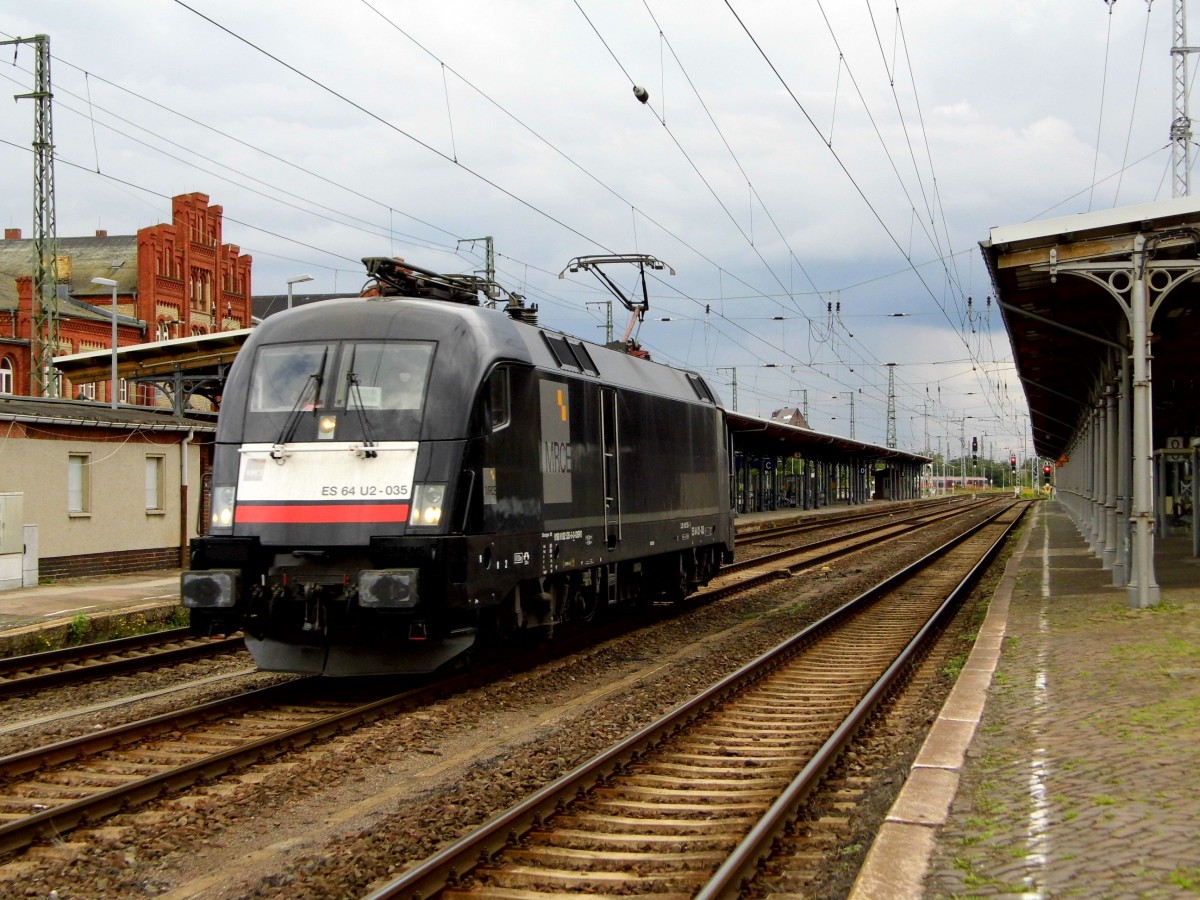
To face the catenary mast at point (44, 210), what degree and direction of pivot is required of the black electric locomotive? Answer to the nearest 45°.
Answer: approximately 90° to its right

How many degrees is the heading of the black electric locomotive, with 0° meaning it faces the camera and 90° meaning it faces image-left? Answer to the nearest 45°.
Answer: approximately 45°

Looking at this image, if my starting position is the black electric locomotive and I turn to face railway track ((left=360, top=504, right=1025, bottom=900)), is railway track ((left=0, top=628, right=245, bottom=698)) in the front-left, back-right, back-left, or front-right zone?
back-right

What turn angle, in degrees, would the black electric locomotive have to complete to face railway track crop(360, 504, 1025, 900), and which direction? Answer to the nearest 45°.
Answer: approximately 90° to its left

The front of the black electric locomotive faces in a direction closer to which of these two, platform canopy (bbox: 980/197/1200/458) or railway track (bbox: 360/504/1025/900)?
the railway track

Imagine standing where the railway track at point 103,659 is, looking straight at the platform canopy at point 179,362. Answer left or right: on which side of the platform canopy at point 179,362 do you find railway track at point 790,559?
right

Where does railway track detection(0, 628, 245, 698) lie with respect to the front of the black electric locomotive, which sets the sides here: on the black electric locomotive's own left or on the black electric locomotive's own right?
on the black electric locomotive's own right

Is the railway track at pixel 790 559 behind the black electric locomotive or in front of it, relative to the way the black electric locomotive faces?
behind

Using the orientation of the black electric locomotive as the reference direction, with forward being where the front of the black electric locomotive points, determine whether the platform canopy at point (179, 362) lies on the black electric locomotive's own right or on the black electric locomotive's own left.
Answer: on the black electric locomotive's own right
